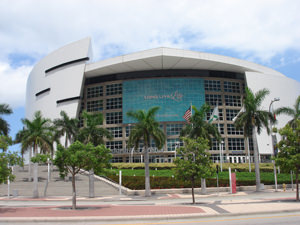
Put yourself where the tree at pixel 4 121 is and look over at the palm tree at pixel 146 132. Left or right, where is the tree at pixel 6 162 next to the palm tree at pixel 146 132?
right

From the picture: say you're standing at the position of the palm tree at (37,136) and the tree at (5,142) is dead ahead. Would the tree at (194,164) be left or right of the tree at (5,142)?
left

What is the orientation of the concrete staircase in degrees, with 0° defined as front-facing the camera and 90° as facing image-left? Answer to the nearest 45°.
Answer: approximately 0°

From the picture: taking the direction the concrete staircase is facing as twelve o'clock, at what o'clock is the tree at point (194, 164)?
The tree is roughly at 11 o'clock from the concrete staircase.

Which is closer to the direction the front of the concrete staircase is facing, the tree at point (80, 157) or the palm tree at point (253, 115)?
the tree

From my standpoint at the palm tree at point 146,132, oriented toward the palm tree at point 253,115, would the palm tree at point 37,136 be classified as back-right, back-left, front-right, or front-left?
back-left

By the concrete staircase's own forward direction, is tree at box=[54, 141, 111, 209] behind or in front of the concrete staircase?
in front

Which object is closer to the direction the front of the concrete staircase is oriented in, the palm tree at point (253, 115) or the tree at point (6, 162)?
the tree
